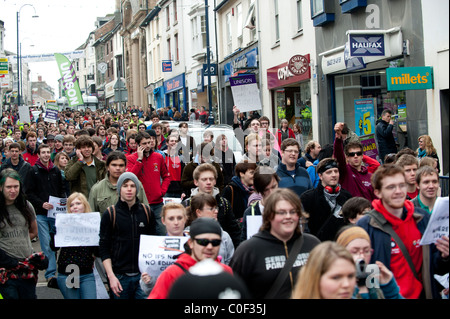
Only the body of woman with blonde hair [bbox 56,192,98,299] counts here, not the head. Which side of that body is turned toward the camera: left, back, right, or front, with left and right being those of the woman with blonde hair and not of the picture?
front

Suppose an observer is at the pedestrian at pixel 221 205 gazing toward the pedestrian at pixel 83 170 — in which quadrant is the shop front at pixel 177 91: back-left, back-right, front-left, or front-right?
front-right

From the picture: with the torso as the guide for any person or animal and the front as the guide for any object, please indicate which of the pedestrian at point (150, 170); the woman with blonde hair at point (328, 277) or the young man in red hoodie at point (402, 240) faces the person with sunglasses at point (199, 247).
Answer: the pedestrian

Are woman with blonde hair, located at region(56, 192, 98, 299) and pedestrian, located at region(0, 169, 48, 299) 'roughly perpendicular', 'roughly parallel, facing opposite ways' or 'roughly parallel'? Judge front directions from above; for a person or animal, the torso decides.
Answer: roughly parallel

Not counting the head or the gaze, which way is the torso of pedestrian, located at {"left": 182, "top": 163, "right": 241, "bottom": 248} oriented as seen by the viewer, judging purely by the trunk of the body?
toward the camera

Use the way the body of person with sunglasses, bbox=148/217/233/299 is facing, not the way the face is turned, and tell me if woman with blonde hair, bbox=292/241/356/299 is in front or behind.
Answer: in front

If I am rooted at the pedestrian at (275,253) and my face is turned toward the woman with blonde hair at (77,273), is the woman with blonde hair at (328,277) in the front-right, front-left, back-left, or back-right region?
back-left

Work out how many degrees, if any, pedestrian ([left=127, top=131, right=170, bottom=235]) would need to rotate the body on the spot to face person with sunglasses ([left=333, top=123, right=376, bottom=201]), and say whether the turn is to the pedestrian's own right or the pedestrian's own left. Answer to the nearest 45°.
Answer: approximately 45° to the pedestrian's own left

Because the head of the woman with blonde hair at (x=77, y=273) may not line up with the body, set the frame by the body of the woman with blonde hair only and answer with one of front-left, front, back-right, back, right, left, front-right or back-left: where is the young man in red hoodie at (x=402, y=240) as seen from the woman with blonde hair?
front-left

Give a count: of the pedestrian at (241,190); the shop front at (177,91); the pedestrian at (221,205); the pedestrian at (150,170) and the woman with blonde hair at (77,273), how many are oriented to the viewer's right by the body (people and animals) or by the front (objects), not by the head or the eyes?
1
